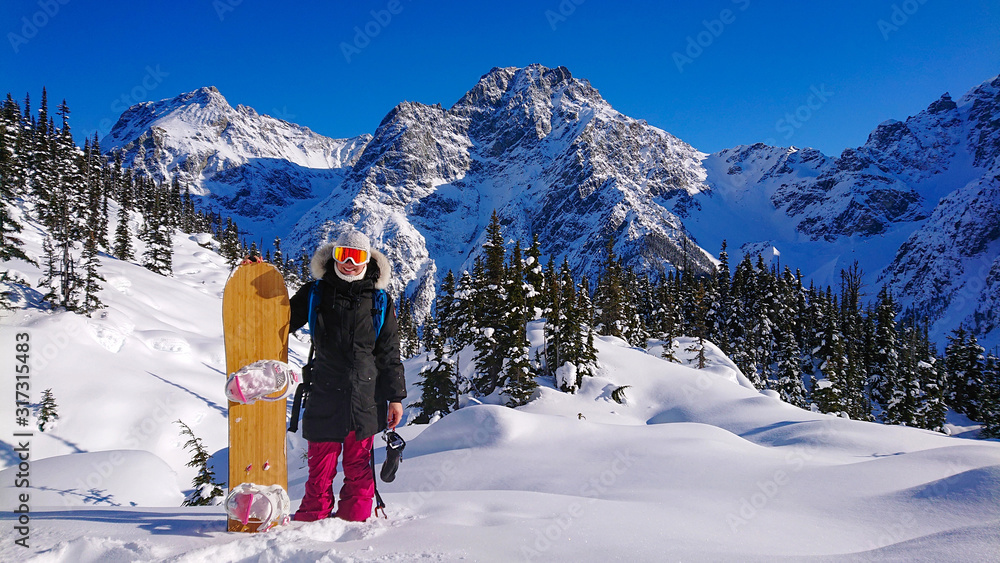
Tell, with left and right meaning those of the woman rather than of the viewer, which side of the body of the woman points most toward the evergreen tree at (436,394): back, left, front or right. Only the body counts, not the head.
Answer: back

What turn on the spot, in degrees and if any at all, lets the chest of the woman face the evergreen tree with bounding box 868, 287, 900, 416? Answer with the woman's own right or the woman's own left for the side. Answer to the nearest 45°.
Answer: approximately 135° to the woman's own left

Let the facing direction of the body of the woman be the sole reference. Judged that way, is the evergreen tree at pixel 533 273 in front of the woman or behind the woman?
behind

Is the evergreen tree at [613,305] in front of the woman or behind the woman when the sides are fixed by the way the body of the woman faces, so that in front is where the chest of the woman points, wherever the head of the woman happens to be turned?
behind

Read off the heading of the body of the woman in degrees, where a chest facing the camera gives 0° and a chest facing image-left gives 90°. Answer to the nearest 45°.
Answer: approximately 0°
